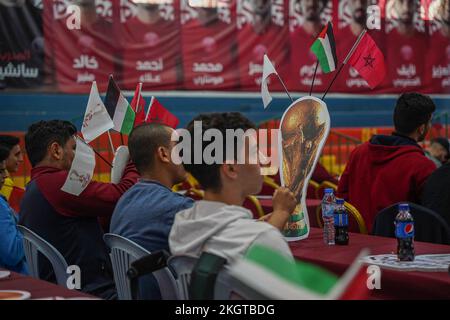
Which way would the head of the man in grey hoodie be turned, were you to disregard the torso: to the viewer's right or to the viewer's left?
to the viewer's right

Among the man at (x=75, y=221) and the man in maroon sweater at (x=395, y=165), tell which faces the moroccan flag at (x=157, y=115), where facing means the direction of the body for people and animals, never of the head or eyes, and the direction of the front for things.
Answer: the man

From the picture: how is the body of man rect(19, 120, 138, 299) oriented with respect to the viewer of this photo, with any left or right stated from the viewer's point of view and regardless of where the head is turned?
facing away from the viewer and to the right of the viewer

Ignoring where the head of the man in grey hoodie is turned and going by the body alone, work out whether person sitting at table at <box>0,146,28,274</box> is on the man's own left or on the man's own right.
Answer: on the man's own left

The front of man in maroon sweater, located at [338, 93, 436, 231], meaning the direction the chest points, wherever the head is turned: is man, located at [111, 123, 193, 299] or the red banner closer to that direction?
the red banner

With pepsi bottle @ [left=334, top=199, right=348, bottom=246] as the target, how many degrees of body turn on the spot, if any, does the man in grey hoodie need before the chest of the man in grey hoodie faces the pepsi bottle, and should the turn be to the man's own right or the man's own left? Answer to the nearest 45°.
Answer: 0° — they already face it

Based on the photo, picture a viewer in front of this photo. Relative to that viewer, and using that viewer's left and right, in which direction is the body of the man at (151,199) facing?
facing away from the viewer and to the right of the viewer

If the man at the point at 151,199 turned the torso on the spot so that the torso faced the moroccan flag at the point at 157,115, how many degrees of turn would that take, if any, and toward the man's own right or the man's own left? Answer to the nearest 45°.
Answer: approximately 45° to the man's own left

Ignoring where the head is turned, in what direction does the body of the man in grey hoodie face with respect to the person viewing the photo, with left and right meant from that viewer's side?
facing away from the viewer and to the right of the viewer

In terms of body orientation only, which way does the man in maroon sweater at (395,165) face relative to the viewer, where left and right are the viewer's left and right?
facing away from the viewer and to the right of the viewer
